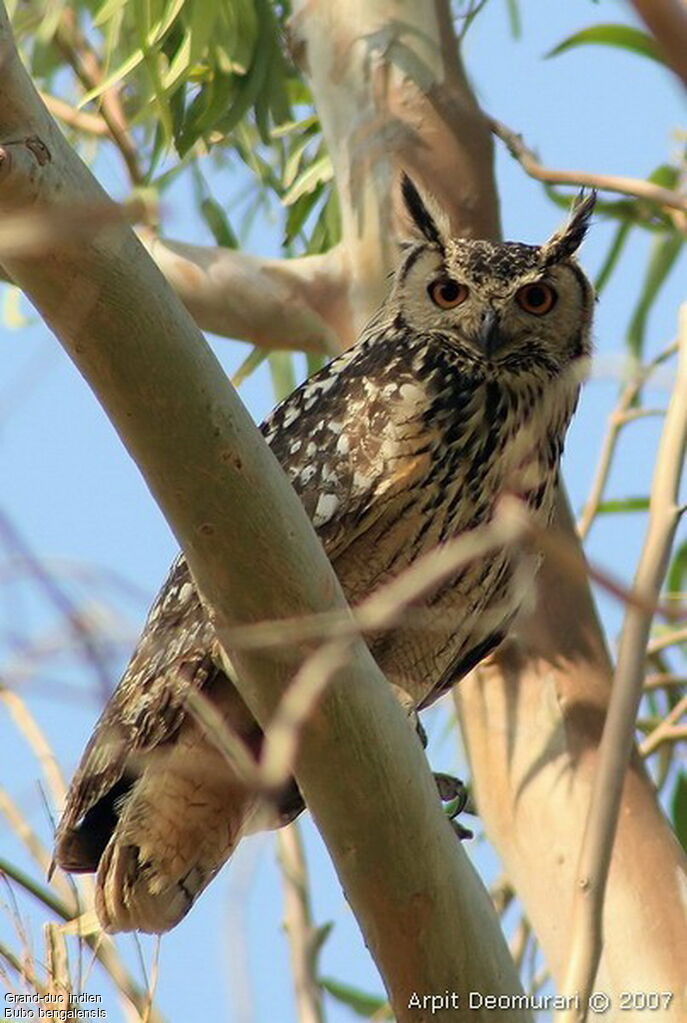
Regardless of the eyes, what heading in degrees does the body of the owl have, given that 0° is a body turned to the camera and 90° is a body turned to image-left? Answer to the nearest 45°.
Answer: approximately 315°
